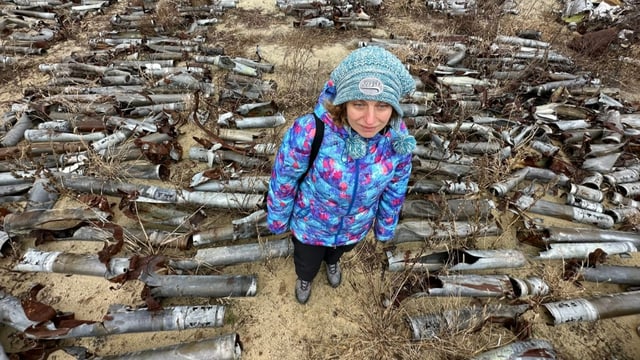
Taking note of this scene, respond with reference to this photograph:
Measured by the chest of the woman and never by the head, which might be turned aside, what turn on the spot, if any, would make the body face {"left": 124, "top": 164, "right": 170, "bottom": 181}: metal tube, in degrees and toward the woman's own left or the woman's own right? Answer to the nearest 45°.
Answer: approximately 135° to the woman's own right

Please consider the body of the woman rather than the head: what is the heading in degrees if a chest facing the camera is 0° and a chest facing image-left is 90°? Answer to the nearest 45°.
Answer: approximately 0°

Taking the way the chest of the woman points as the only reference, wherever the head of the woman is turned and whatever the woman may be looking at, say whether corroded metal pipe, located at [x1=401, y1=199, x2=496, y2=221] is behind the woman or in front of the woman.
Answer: behind

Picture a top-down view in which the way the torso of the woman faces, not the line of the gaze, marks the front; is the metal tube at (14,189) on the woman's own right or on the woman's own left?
on the woman's own right

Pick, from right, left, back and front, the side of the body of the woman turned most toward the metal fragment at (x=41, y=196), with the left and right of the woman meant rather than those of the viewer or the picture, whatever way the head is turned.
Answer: right

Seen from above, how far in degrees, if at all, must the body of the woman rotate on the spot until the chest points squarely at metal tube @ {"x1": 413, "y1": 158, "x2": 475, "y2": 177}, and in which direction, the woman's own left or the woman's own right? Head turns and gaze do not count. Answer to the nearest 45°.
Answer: approximately 135° to the woman's own left

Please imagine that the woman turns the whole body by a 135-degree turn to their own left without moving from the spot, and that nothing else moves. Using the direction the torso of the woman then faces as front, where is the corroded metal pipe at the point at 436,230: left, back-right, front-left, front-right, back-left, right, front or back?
front

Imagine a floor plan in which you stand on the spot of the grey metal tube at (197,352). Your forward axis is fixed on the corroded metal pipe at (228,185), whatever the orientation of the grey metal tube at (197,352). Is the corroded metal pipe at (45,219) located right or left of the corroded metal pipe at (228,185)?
left

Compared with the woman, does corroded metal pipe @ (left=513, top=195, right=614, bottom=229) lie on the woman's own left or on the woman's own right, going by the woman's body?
on the woman's own left

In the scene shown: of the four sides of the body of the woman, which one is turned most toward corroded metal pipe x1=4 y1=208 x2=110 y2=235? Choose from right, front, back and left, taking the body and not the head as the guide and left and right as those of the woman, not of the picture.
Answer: right

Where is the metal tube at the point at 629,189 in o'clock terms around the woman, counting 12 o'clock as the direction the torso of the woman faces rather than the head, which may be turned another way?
The metal tube is roughly at 8 o'clock from the woman.
